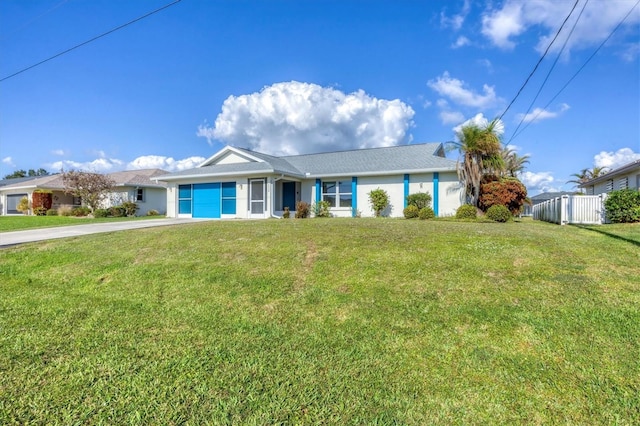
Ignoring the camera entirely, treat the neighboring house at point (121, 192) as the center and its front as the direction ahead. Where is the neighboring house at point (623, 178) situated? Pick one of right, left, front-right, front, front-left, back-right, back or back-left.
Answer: front-left

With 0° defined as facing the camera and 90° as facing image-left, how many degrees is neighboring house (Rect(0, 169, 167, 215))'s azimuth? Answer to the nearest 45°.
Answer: approximately 0°

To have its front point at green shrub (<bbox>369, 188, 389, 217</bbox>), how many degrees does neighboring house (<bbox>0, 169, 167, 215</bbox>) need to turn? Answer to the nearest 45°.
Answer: approximately 45° to its left

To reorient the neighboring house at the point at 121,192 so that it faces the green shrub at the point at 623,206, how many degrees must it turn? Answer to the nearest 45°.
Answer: approximately 45° to its left

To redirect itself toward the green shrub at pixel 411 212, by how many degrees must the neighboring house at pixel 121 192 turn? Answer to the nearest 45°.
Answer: approximately 45° to its left

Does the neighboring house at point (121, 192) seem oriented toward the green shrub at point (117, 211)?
yes

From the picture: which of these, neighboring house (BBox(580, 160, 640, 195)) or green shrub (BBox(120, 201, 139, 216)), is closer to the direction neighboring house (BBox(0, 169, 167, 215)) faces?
the green shrub
